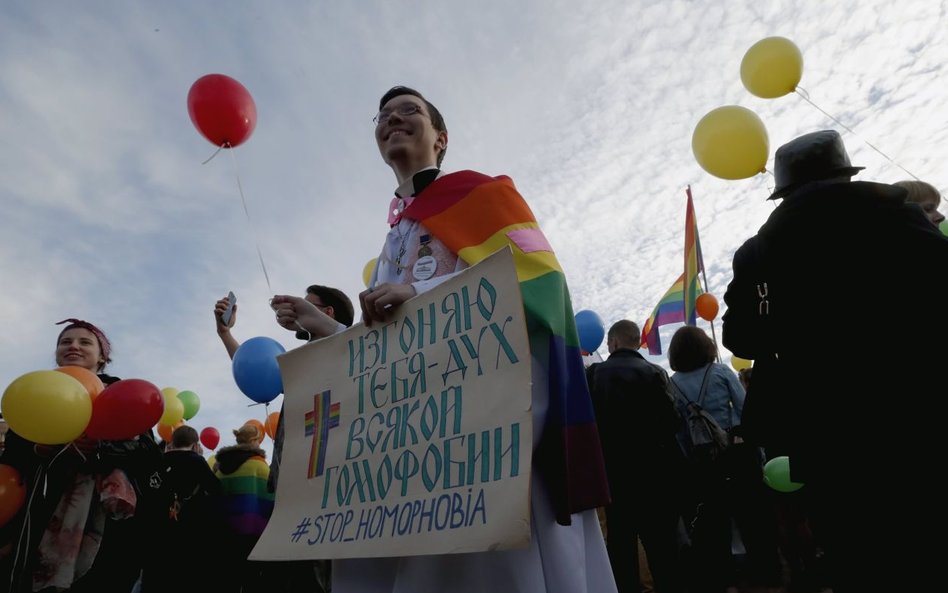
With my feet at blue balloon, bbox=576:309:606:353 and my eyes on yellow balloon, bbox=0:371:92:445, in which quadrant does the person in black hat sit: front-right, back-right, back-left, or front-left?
front-left

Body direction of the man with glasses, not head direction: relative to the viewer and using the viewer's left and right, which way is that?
facing the viewer and to the left of the viewer

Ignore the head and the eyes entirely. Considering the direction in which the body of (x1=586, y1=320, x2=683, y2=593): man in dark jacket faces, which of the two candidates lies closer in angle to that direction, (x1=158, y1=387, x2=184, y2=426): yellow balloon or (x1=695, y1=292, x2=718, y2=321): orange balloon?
the orange balloon

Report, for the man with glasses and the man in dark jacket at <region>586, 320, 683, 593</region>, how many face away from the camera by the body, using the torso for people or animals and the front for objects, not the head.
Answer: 1

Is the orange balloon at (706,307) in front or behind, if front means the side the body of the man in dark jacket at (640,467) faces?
in front

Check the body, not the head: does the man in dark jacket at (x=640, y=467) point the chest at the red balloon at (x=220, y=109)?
no

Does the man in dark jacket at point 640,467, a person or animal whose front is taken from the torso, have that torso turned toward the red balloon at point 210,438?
no

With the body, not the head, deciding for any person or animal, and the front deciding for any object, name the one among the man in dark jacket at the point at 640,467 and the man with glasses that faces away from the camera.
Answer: the man in dark jacket

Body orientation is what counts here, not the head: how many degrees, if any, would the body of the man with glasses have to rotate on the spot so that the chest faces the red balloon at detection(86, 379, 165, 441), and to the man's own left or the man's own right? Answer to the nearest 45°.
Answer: approximately 90° to the man's own right

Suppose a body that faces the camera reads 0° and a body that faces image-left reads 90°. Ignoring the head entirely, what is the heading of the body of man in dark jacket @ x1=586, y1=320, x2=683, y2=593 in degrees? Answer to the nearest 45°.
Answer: approximately 180°

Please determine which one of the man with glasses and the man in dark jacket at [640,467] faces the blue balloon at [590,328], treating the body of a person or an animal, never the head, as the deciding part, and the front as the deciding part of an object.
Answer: the man in dark jacket

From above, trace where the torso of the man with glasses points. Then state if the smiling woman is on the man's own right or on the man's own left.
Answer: on the man's own right

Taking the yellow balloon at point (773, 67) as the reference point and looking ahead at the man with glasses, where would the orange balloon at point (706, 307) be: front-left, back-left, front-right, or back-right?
back-right

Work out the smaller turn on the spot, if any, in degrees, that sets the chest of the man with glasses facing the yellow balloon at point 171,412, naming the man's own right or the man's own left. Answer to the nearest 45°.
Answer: approximately 90° to the man's own right

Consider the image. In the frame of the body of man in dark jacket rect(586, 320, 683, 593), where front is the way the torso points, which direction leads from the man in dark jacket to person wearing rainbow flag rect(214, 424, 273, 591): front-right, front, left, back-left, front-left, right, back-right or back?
left

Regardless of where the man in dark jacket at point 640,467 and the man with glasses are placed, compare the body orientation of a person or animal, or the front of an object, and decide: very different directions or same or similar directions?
very different directions

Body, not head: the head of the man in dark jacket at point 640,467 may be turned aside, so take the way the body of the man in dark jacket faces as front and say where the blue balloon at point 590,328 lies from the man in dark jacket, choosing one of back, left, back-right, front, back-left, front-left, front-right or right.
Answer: front

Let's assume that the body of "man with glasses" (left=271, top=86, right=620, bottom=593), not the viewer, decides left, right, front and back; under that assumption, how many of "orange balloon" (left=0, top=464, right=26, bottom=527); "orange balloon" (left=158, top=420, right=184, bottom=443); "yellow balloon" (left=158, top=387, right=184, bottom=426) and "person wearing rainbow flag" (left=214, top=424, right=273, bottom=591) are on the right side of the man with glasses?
4

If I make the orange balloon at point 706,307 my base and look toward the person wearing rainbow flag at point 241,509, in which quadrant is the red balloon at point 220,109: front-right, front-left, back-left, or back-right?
front-left

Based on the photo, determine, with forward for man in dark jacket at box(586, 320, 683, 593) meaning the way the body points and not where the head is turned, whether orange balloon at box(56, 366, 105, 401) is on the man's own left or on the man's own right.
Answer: on the man's own left
